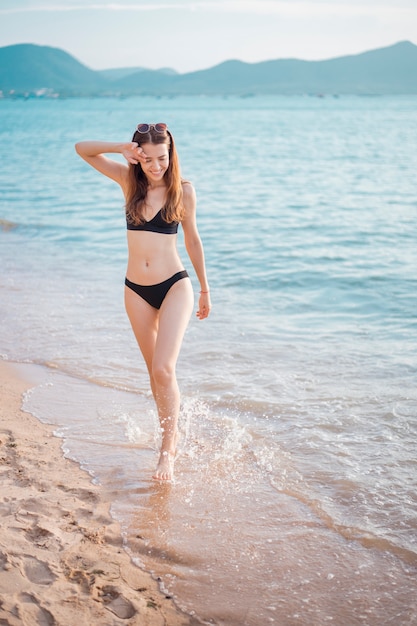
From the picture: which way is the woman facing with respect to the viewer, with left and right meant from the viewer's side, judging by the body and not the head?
facing the viewer
